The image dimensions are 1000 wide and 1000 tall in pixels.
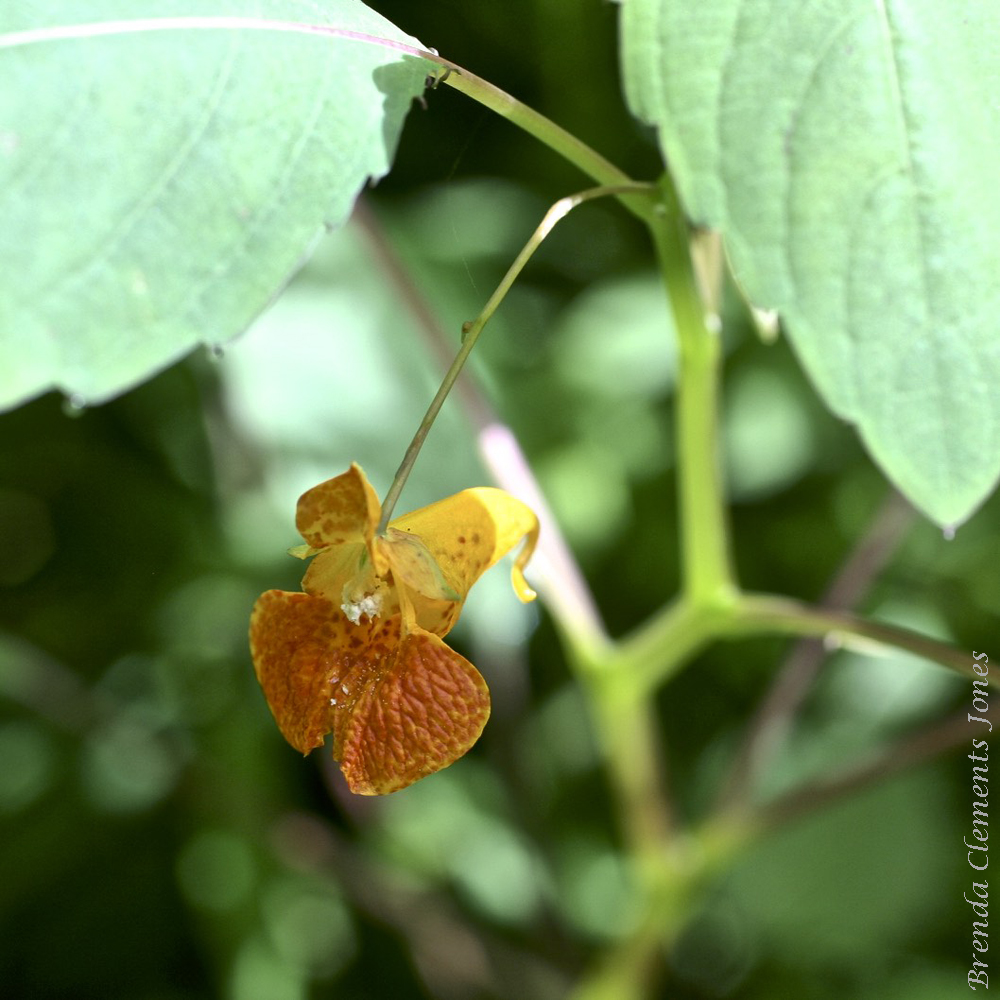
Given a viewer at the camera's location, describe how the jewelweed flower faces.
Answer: facing the viewer and to the left of the viewer
